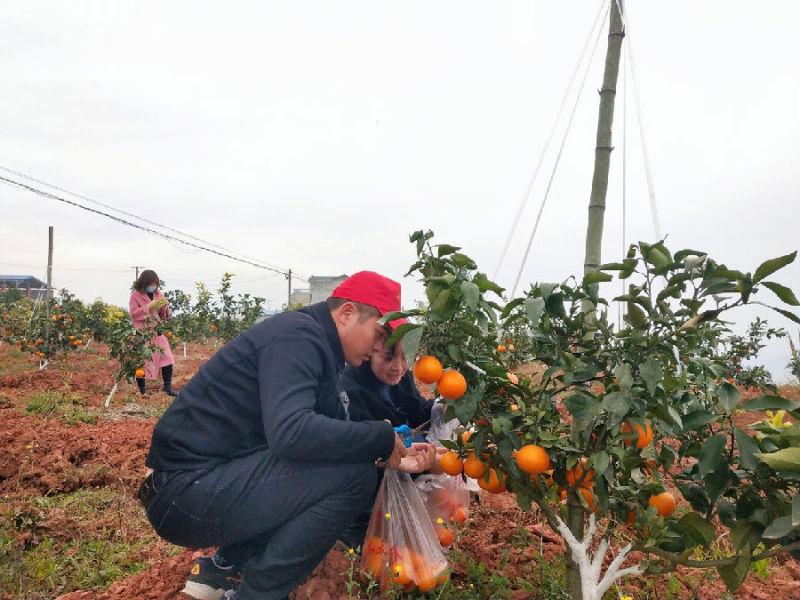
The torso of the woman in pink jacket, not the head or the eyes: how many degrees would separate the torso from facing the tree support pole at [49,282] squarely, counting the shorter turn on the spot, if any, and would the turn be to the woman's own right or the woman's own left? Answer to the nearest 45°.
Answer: approximately 135° to the woman's own left

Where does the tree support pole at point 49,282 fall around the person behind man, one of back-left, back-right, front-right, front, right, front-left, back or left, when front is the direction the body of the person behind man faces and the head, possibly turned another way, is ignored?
back

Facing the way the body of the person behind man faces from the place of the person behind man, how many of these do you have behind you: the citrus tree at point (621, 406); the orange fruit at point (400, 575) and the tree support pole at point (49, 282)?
1

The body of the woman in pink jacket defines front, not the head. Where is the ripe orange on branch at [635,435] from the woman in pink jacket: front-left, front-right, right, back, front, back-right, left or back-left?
front-right

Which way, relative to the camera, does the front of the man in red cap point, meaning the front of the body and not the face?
to the viewer's right

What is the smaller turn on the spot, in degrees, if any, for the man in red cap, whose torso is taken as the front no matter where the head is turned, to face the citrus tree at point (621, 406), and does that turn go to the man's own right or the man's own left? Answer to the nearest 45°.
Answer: approximately 45° to the man's own right

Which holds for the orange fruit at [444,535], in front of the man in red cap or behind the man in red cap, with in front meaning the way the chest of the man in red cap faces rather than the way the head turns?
in front

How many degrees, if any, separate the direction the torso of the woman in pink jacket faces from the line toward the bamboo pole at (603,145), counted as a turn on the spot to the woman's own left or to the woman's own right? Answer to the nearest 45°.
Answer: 0° — they already face it

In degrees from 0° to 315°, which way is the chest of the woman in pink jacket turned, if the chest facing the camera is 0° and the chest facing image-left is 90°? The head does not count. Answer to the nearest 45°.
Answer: approximately 315°

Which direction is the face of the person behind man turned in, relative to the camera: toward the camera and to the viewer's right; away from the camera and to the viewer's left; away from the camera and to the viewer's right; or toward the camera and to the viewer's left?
toward the camera and to the viewer's right

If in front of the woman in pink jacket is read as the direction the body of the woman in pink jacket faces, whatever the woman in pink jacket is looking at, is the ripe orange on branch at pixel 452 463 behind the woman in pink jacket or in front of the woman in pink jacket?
in front

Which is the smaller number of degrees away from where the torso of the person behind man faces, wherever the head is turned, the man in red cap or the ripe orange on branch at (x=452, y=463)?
the ripe orange on branch
